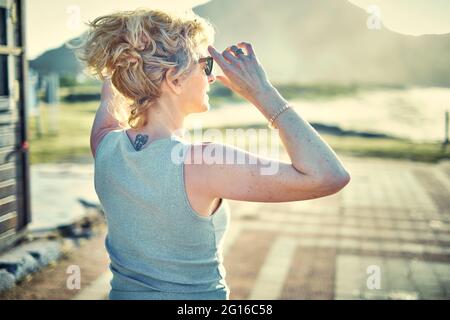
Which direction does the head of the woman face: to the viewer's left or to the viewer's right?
to the viewer's right

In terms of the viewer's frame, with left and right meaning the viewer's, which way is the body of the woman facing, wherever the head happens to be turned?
facing away from the viewer and to the right of the viewer

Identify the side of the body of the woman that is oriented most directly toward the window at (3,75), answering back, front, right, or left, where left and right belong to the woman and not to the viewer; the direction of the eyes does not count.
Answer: left
